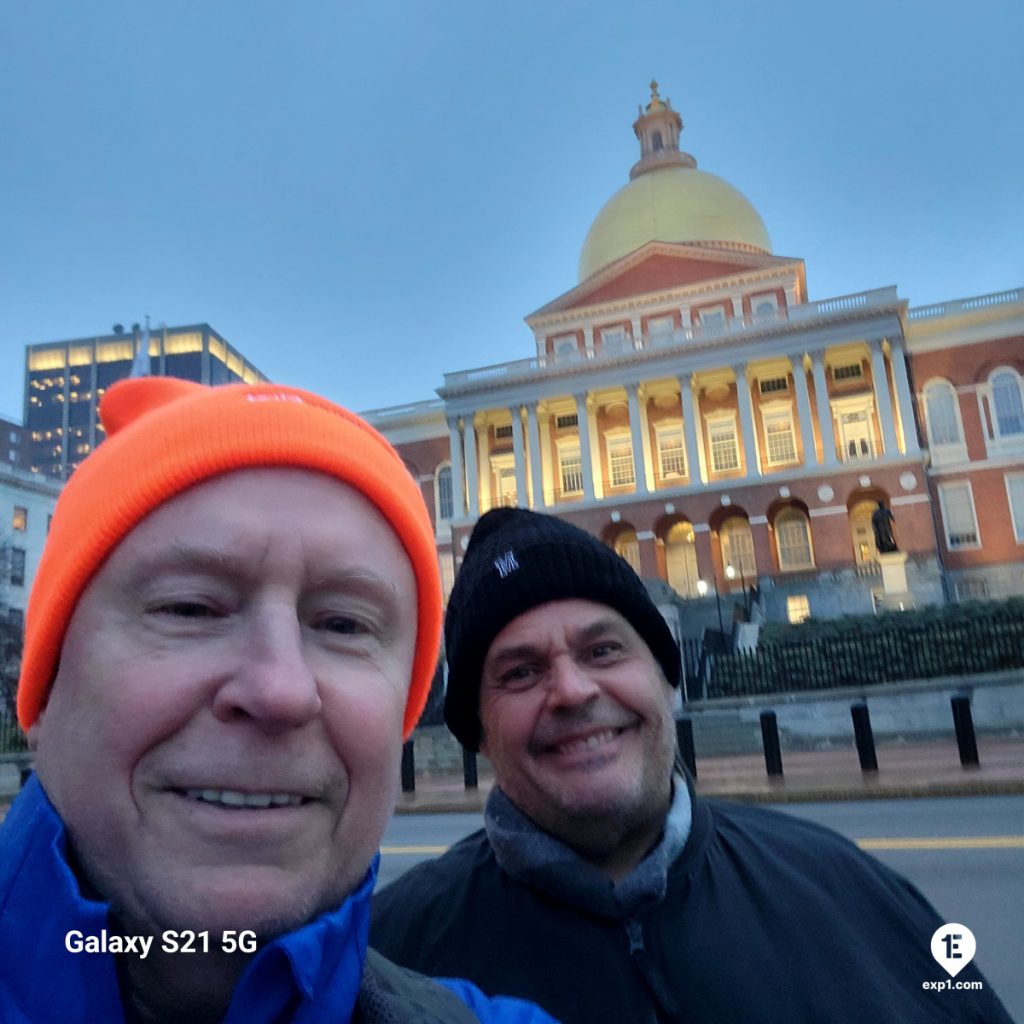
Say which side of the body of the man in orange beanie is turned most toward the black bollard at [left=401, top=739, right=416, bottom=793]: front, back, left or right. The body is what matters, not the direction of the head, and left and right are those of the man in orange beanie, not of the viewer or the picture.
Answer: back

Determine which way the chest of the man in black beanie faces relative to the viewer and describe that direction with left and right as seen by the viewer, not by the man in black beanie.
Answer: facing the viewer

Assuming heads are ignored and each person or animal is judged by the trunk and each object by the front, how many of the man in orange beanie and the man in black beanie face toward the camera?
2

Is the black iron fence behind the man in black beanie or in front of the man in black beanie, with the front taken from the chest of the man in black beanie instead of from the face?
behind

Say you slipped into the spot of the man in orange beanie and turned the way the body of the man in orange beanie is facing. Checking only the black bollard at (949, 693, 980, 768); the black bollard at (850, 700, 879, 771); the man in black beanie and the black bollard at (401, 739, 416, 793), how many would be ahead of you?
0

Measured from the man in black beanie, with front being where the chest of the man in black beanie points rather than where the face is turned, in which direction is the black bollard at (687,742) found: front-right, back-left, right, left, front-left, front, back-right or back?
back

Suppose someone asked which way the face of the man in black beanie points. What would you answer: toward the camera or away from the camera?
toward the camera

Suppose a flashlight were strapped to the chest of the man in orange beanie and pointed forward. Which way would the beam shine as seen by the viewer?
toward the camera

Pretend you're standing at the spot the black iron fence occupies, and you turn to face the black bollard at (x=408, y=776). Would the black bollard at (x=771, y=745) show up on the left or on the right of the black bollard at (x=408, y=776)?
left

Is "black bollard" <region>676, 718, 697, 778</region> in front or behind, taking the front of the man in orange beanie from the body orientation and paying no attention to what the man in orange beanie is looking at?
behind

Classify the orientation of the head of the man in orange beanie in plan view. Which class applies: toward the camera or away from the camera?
toward the camera

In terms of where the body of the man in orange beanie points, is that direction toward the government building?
no

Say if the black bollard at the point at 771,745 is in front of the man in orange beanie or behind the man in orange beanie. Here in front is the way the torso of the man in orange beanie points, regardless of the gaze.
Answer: behind
